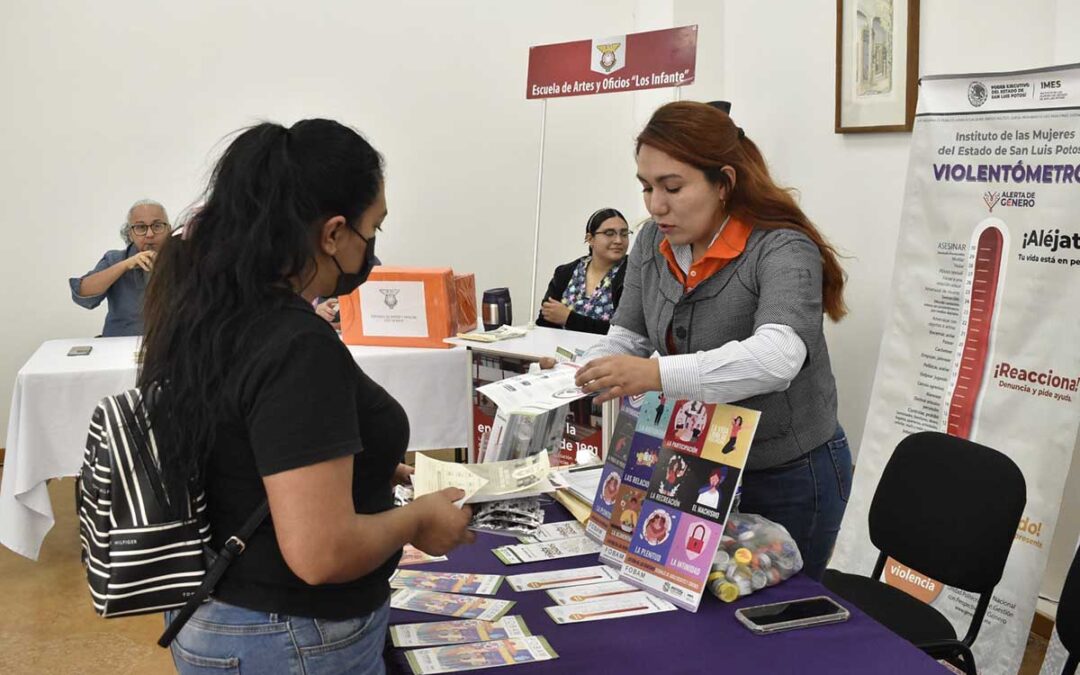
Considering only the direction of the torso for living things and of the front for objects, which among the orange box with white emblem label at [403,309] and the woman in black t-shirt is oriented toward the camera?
the orange box with white emblem label

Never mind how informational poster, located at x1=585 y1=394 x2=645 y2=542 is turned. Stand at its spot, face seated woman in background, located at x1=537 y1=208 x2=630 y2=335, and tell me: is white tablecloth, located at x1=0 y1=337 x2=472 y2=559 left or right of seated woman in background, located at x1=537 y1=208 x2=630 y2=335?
left

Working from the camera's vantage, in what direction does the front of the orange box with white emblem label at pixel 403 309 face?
facing the viewer

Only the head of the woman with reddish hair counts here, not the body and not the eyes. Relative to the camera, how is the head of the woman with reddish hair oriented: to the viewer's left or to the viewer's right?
to the viewer's left

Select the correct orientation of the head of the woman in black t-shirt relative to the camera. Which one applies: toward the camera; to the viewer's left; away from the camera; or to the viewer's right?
to the viewer's right

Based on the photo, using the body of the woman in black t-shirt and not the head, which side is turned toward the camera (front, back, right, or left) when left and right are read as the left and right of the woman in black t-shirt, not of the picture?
right

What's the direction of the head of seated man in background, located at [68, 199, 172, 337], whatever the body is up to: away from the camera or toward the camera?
toward the camera

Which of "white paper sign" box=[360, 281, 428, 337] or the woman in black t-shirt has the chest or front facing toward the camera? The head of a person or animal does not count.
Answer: the white paper sign

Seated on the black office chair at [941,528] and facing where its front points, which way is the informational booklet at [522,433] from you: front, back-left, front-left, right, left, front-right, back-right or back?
front

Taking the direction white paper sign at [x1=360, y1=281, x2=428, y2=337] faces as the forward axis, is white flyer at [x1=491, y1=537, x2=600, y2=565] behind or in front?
in front

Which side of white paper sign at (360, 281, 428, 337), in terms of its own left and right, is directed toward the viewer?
front

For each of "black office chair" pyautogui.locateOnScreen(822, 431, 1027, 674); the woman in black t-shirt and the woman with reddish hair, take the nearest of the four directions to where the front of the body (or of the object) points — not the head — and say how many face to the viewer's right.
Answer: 1

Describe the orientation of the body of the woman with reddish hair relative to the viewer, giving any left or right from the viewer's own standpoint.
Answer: facing the viewer and to the left of the viewer

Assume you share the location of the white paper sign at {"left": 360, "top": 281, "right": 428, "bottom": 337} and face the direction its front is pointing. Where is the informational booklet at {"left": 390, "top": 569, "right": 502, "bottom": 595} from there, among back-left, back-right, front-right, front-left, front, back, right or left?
front

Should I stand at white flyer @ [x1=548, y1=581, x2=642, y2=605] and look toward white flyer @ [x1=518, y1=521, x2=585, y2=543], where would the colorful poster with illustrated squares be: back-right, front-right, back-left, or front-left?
front-right

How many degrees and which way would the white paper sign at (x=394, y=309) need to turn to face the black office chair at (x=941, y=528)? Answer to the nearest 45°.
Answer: approximately 45° to its left

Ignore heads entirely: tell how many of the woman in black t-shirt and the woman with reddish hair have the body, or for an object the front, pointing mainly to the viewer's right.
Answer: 1

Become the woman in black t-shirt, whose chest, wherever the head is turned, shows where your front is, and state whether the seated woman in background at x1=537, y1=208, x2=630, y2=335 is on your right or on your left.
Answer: on your left

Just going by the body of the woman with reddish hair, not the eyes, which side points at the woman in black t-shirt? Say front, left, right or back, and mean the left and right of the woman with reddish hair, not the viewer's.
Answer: front
